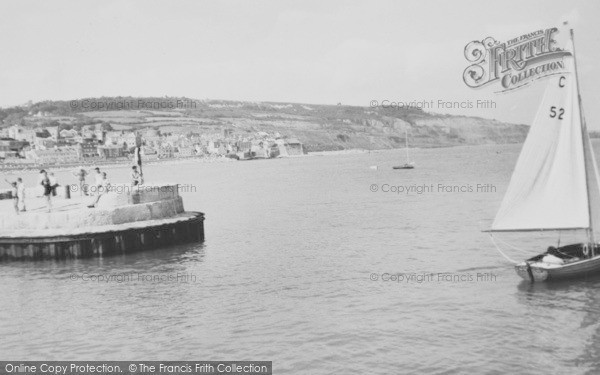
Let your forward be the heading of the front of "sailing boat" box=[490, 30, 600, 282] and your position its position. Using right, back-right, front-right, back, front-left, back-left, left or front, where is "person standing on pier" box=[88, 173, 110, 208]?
back-left

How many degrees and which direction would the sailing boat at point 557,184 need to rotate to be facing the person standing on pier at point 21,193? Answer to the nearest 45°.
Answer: approximately 135° to its left

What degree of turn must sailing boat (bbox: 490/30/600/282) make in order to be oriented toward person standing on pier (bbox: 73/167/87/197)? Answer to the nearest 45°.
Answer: approximately 135° to its left

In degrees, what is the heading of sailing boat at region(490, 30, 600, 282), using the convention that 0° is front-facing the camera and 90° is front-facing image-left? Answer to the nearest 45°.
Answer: approximately 225°

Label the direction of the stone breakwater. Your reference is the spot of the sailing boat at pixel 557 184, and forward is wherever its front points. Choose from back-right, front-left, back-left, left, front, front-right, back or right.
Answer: back-left

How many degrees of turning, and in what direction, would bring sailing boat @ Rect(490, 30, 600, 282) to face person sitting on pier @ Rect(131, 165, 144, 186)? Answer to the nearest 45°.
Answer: approximately 135° to its left
